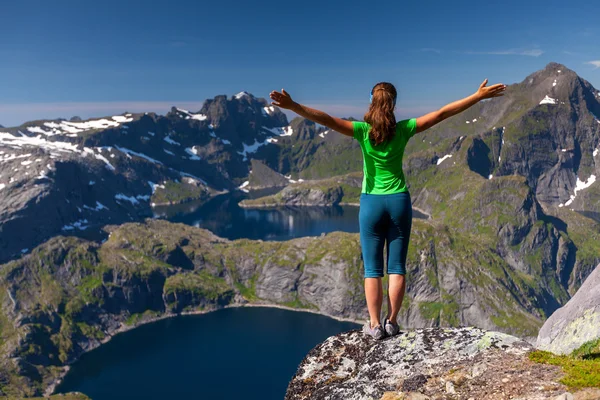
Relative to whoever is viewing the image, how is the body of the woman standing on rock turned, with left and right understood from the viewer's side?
facing away from the viewer

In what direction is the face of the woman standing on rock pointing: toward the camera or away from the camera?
away from the camera
